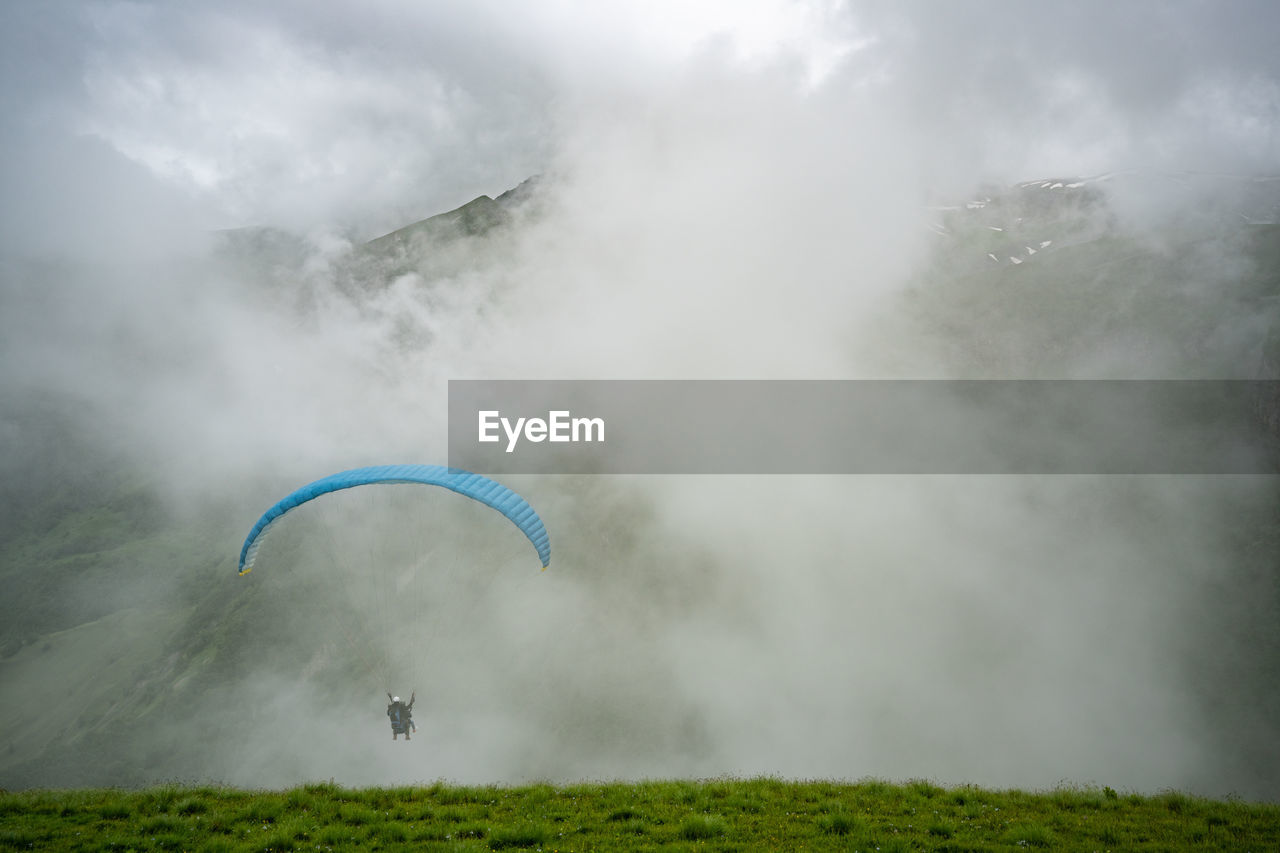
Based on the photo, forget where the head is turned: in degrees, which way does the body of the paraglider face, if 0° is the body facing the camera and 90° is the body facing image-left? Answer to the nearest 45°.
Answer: approximately 180°
